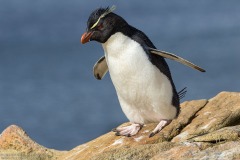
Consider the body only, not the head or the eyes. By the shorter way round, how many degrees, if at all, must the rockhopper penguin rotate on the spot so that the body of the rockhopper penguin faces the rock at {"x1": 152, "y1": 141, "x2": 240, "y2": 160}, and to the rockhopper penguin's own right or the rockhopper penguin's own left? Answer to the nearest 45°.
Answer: approximately 45° to the rockhopper penguin's own left

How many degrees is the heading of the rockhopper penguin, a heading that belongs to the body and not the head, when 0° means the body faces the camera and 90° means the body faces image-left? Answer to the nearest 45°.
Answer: approximately 45°
